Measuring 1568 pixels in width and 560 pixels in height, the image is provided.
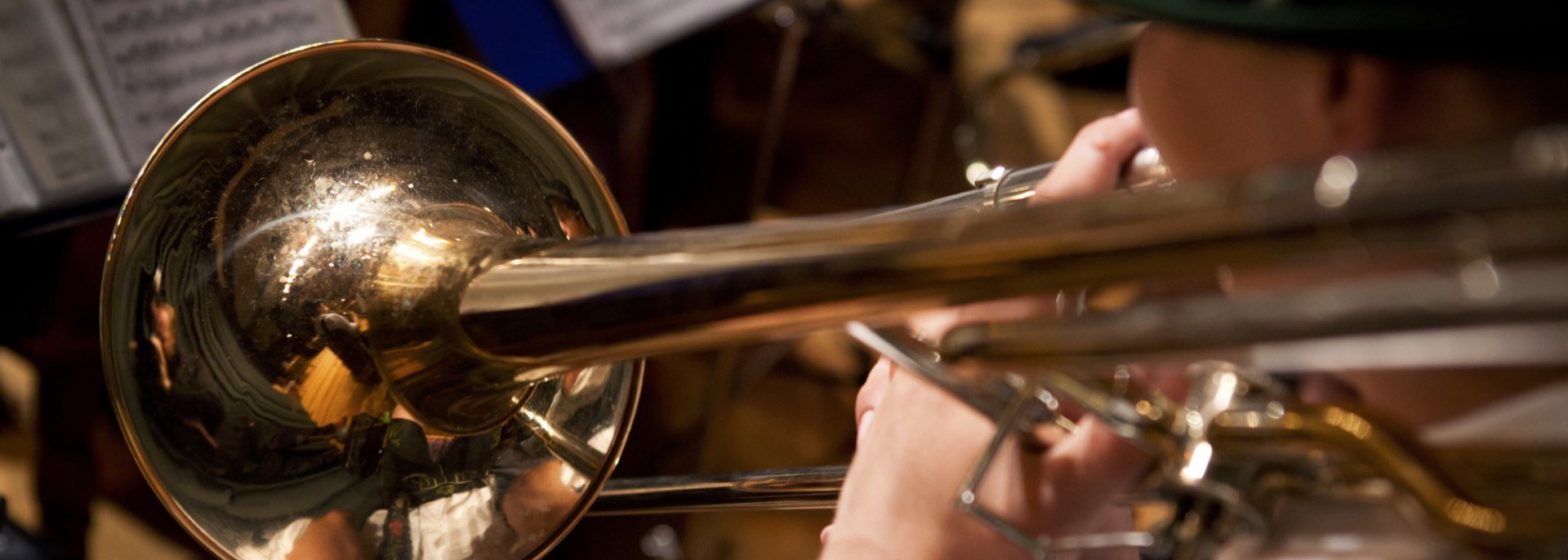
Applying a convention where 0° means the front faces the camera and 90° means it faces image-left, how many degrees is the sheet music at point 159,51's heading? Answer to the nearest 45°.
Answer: approximately 0°
